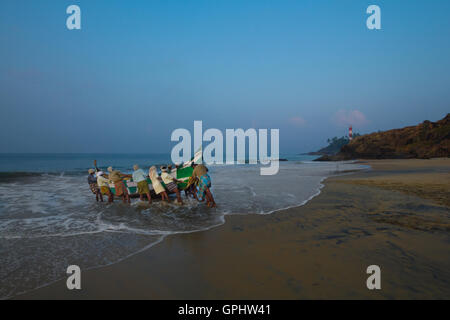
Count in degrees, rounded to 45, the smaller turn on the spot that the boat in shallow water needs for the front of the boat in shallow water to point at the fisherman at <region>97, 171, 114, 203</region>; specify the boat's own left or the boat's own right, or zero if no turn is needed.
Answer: approximately 180°

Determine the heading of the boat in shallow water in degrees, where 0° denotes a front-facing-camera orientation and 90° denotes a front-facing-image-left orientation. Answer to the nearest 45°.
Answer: approximately 270°

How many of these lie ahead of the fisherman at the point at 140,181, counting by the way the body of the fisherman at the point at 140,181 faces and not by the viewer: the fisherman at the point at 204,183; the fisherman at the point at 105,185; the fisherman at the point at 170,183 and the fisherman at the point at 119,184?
2

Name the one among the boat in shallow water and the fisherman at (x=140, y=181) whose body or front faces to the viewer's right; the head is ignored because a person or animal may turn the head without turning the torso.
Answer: the boat in shallow water

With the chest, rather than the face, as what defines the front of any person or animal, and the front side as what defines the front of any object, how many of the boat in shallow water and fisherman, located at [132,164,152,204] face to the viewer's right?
1
